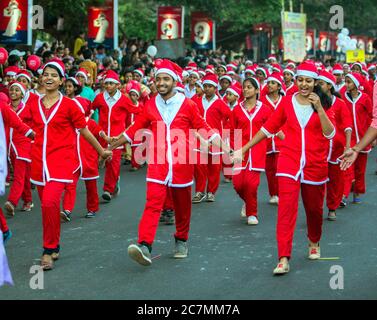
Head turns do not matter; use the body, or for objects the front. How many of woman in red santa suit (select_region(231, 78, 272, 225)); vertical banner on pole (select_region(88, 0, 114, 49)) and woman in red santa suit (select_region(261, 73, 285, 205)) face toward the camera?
3

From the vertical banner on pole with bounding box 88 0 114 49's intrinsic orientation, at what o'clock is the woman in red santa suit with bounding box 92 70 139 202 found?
The woman in red santa suit is roughly at 12 o'clock from the vertical banner on pole.

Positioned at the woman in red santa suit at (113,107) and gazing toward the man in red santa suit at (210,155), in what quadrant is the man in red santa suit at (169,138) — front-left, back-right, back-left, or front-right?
front-right

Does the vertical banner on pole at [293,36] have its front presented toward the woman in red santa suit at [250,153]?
yes

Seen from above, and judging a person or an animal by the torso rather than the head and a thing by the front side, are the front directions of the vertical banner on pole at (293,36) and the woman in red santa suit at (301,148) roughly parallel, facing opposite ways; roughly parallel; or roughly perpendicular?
roughly parallel

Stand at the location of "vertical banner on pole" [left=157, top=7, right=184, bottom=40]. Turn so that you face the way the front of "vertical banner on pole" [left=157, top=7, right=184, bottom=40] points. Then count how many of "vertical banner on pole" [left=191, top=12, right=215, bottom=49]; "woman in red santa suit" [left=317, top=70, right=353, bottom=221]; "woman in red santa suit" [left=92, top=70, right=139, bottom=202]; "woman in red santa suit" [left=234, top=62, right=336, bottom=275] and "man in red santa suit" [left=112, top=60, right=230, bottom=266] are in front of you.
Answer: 4

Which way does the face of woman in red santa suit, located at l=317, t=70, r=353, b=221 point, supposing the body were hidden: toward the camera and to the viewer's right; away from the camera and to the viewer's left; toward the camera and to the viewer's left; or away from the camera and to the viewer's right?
toward the camera and to the viewer's left

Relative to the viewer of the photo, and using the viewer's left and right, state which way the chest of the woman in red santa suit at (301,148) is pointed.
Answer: facing the viewer

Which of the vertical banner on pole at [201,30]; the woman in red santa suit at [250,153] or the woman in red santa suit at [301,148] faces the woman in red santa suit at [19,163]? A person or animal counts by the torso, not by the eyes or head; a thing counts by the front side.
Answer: the vertical banner on pole

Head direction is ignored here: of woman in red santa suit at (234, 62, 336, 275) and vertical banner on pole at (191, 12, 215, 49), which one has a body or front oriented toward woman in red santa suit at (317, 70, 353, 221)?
the vertical banner on pole

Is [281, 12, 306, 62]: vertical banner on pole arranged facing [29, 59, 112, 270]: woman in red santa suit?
yes

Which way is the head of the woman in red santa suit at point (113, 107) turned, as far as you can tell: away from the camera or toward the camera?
toward the camera

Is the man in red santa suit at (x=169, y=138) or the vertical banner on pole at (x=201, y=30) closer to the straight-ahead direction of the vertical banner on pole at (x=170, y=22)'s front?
the man in red santa suit

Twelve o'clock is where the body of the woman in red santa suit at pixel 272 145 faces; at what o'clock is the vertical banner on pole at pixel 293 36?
The vertical banner on pole is roughly at 6 o'clock from the woman in red santa suit.

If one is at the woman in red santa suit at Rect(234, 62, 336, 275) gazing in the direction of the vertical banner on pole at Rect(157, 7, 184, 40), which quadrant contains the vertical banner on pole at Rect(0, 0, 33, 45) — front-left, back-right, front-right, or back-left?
front-left

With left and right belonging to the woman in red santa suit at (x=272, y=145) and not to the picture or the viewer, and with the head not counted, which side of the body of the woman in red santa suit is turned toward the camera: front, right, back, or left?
front

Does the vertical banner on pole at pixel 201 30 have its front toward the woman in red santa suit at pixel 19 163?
yes

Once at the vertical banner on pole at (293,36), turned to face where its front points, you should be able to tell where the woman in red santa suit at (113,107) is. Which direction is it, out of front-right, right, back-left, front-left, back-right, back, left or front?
front

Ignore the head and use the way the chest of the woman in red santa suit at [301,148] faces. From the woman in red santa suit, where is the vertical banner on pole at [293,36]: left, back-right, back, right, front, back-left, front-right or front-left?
back
